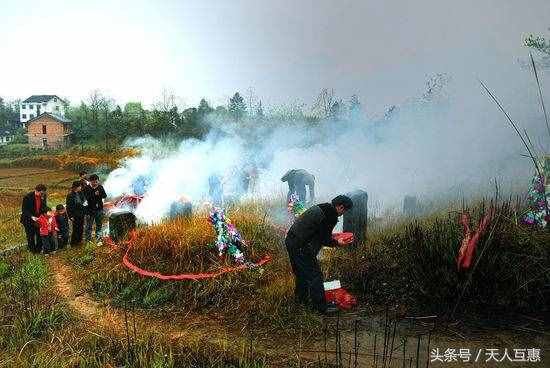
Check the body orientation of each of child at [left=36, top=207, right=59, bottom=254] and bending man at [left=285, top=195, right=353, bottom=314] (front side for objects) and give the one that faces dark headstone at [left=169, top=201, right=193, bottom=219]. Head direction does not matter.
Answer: the child

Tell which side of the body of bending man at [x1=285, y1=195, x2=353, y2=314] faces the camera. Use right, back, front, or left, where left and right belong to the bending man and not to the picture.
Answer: right

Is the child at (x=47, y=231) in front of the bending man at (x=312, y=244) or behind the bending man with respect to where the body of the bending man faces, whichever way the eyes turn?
behind

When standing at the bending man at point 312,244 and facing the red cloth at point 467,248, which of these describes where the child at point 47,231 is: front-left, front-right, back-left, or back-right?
back-left

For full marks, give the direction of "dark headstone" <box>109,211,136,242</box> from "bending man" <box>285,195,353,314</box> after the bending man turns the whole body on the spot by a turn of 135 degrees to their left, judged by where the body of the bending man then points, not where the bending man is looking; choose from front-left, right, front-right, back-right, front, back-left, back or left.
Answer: front

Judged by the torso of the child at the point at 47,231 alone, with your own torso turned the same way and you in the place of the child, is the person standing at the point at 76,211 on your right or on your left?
on your left

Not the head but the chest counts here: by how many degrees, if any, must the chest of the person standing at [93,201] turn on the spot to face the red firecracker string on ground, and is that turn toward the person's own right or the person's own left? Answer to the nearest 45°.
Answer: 0° — they already face it

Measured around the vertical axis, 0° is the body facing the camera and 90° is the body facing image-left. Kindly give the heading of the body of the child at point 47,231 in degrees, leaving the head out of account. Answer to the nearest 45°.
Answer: approximately 315°
